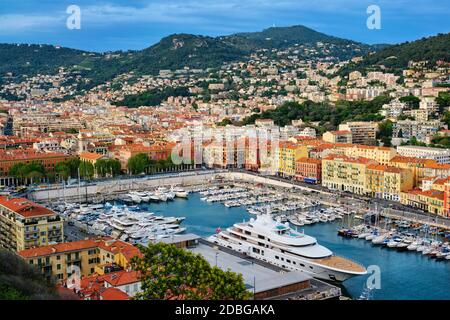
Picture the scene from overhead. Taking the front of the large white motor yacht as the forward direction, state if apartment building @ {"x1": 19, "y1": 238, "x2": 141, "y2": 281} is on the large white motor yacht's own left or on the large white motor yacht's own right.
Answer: on the large white motor yacht's own right

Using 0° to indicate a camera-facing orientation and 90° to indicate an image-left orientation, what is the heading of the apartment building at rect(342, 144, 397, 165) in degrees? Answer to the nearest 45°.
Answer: approximately 45°

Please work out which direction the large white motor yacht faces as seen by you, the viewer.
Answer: facing the viewer and to the right of the viewer

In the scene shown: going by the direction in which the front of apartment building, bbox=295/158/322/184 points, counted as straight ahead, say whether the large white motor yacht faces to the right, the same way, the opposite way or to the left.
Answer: to the left

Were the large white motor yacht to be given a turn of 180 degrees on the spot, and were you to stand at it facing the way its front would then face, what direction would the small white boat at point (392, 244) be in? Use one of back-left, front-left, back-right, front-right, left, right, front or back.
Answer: right

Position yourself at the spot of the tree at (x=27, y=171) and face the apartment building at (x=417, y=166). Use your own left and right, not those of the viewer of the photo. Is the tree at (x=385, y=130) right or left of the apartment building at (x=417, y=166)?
left

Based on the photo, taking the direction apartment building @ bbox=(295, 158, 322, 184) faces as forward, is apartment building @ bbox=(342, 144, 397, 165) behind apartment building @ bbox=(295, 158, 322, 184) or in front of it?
behind

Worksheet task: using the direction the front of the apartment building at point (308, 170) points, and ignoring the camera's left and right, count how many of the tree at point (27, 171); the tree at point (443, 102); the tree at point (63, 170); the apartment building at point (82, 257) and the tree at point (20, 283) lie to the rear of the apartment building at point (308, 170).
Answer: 1

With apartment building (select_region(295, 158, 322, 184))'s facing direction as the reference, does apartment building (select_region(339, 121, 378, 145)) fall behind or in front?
behind

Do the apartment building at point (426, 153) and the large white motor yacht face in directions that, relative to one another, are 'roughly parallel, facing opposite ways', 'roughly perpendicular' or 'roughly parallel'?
roughly perpendicular

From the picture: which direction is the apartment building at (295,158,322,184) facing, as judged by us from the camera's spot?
facing the viewer and to the left of the viewer

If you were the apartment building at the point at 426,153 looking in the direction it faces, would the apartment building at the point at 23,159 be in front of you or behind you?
in front

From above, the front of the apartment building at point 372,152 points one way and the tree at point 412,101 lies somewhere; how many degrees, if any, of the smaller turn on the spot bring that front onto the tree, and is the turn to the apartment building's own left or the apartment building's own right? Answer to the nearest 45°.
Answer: approximately 135° to the apartment building's own right

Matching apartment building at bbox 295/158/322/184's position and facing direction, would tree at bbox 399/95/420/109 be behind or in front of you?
behind
